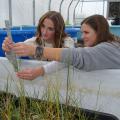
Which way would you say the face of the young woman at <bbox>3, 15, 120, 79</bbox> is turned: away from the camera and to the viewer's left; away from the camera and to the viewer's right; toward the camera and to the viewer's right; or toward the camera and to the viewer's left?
toward the camera and to the viewer's left

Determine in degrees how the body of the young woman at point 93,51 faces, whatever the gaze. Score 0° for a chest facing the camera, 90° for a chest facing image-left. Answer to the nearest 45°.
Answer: approximately 90°
